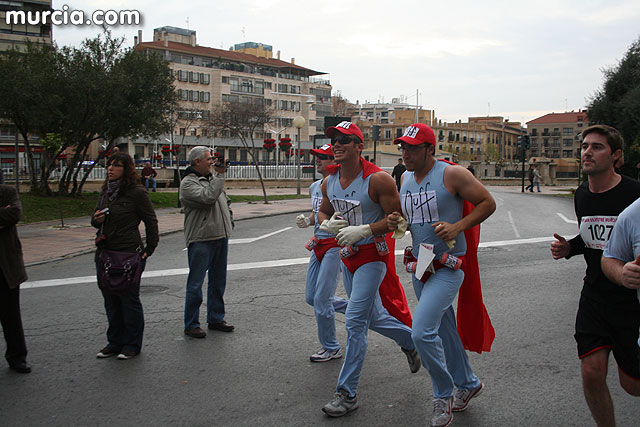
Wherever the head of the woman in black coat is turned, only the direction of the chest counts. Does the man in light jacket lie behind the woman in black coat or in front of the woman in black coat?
behind

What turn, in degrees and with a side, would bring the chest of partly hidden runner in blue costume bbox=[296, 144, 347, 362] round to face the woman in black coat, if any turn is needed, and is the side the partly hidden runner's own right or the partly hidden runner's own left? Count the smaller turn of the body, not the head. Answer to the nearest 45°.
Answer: approximately 45° to the partly hidden runner's own right

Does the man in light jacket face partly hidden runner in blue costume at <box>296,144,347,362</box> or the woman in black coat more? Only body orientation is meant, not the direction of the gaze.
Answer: the partly hidden runner in blue costume

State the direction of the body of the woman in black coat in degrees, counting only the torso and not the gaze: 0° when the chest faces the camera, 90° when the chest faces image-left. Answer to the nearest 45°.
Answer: approximately 45°

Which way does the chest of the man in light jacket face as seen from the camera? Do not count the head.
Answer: to the viewer's right

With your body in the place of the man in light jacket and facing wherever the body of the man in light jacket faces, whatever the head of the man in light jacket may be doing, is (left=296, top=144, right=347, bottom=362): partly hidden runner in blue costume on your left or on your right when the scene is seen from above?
on your right

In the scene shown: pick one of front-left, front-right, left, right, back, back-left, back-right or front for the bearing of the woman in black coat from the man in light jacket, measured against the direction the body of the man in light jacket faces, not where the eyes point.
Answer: back-right

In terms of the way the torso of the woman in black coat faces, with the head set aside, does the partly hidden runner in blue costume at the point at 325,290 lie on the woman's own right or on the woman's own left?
on the woman's own left

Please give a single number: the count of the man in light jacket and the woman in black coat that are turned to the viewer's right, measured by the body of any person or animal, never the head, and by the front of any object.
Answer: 1

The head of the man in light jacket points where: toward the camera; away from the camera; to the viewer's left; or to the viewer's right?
to the viewer's right

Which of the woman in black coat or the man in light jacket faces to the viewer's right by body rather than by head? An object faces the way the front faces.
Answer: the man in light jacket

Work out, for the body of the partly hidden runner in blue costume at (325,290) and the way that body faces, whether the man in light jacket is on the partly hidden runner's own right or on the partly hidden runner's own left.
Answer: on the partly hidden runner's own right
